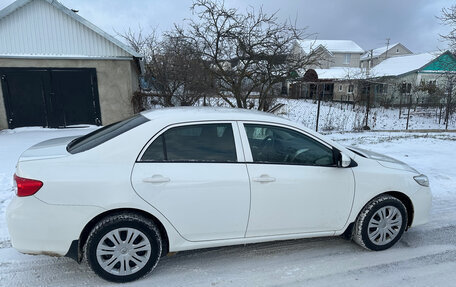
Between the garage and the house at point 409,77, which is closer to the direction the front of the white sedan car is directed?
the house

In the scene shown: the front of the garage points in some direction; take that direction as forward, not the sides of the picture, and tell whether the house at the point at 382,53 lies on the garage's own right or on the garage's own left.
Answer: on the garage's own left

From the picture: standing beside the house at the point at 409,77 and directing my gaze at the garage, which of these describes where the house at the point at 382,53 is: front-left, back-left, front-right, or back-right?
back-right

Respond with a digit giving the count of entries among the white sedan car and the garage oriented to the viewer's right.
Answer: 1

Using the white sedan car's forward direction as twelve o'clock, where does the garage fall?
The garage is roughly at 8 o'clock from the white sedan car.

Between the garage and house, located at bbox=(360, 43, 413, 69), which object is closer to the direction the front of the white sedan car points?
the house

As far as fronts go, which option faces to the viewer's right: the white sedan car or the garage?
the white sedan car

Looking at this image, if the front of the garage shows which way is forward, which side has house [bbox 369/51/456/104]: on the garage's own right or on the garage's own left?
on the garage's own left

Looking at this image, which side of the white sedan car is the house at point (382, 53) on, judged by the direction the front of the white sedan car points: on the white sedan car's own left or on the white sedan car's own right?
on the white sedan car's own left

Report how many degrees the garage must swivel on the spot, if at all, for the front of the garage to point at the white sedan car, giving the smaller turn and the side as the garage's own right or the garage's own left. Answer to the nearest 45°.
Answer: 0° — it already faces it

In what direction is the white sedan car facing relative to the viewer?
to the viewer's right

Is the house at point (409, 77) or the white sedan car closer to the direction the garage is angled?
the white sedan car

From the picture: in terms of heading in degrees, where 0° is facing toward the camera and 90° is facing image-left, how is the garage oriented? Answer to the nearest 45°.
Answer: approximately 0°
